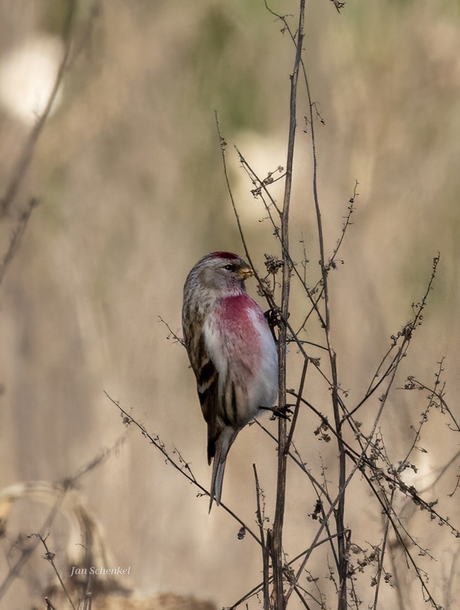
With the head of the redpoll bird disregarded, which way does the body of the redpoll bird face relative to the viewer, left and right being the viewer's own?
facing the viewer and to the right of the viewer
